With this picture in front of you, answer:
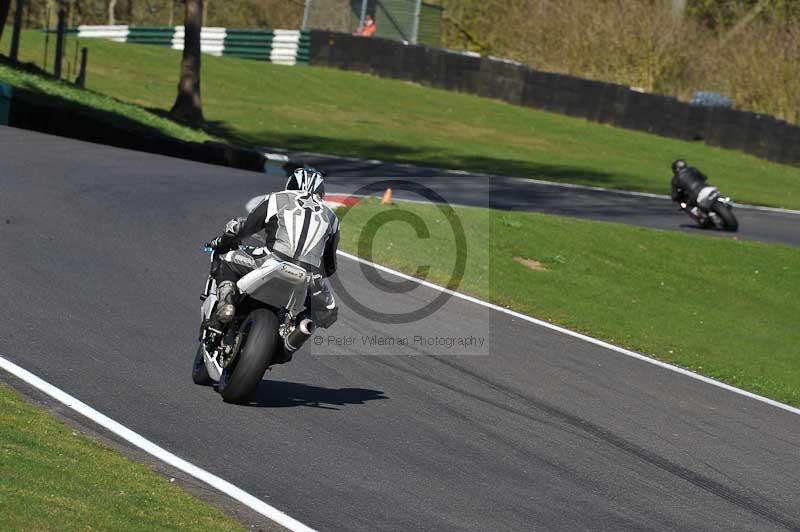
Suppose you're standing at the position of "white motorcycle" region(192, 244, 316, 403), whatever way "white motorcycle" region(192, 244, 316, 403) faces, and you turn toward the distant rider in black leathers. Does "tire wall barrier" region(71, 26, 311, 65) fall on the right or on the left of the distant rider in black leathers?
left

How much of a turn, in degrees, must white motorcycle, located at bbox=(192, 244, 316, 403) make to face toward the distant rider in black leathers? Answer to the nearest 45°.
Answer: approximately 90° to its right

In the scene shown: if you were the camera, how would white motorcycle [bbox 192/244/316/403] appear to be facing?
facing away from the viewer and to the left of the viewer

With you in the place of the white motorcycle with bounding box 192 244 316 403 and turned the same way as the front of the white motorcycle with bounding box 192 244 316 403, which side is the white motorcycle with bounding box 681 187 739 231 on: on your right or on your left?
on your right
